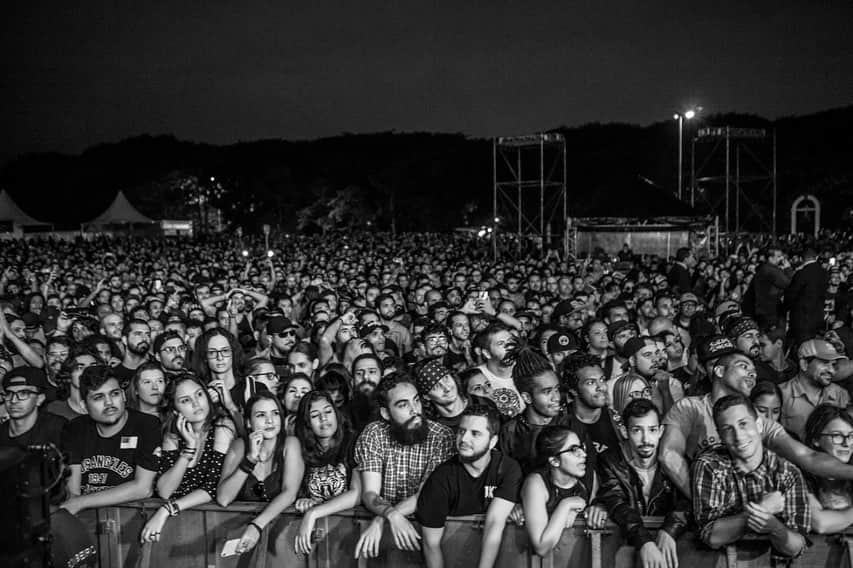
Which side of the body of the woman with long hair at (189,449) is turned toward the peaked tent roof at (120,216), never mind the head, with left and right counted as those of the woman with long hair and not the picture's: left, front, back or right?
back

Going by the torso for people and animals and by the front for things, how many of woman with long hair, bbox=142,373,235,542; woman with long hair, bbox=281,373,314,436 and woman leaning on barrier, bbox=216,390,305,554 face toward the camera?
3

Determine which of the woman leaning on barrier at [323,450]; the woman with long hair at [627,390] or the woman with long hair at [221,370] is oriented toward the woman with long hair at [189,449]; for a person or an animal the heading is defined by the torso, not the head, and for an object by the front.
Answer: the woman with long hair at [221,370]

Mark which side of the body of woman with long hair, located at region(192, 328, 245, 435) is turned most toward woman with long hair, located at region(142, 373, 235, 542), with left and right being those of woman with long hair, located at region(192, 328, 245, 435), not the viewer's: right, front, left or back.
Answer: front

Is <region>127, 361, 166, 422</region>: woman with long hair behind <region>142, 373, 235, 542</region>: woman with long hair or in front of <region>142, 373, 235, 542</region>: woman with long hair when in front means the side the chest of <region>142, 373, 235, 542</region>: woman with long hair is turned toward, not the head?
behind

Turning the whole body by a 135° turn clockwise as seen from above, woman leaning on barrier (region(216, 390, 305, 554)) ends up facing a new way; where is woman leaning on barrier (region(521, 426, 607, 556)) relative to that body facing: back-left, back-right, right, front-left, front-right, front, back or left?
back

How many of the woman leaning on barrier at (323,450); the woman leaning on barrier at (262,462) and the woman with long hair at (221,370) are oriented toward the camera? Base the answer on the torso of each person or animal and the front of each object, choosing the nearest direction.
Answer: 3

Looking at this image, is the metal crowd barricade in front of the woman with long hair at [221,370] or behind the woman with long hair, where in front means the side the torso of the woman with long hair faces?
in front

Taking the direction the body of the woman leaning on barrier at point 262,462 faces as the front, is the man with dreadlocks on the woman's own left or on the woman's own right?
on the woman's own left

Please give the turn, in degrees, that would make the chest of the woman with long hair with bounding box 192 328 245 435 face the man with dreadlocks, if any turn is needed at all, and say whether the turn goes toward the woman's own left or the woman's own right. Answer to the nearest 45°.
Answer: approximately 45° to the woman's own left
